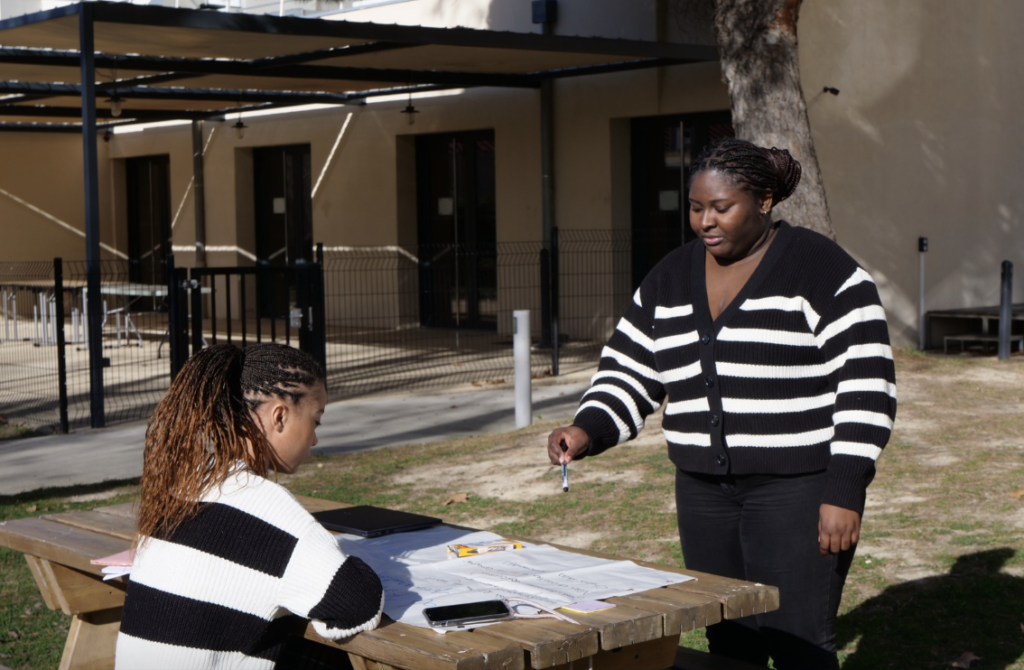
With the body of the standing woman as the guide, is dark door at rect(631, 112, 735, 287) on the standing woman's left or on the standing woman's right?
on the standing woman's right

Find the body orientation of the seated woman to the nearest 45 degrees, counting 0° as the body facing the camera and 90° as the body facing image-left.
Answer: approximately 225°

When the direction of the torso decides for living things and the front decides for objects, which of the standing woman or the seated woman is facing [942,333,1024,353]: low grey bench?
the seated woman

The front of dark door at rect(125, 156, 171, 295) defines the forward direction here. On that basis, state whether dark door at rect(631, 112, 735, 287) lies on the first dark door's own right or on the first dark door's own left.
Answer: on the first dark door's own left

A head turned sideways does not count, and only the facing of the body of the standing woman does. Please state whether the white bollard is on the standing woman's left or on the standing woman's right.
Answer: on the standing woman's right

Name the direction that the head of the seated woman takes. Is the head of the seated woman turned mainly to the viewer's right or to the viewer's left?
to the viewer's right

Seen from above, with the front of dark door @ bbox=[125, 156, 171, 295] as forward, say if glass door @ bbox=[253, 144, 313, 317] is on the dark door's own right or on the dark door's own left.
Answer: on the dark door's own left

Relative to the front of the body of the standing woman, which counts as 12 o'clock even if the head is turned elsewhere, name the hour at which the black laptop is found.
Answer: The black laptop is roughly at 2 o'clock from the standing woman.

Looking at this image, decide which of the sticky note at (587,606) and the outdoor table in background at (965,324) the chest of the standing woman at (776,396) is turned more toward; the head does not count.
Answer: the sticky note

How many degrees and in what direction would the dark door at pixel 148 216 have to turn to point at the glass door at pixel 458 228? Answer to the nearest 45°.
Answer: approximately 90° to its left

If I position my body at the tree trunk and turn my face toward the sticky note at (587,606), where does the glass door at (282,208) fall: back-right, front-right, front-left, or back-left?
back-right
